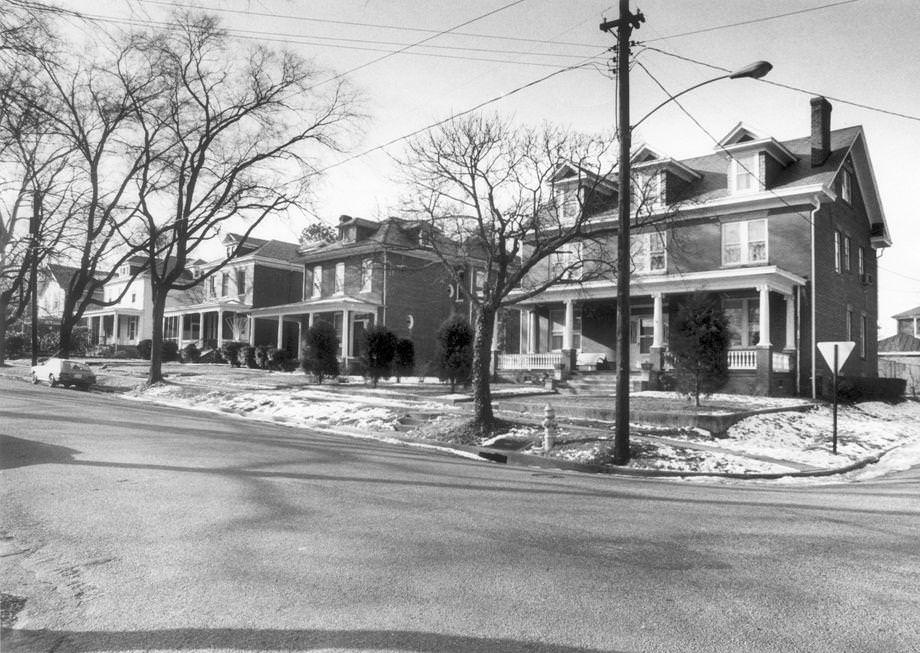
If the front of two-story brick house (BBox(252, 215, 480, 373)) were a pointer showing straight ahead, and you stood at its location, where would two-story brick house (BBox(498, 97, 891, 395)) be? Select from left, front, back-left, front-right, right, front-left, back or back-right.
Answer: left

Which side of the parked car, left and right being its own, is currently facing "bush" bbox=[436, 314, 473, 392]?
back

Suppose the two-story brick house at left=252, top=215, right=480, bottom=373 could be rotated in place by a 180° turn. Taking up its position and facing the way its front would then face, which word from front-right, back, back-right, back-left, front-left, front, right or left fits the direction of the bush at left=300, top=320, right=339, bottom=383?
back-right

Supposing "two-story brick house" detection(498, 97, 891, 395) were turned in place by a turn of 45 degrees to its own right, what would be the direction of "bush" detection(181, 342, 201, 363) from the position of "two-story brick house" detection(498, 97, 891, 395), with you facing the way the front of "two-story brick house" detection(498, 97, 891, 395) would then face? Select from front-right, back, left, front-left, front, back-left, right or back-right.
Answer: front

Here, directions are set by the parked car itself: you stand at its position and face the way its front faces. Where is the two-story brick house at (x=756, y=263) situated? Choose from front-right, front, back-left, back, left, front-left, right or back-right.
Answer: back

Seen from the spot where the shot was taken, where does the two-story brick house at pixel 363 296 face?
facing the viewer and to the left of the viewer

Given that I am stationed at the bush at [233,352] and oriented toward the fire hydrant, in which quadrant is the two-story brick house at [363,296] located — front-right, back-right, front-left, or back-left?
front-left

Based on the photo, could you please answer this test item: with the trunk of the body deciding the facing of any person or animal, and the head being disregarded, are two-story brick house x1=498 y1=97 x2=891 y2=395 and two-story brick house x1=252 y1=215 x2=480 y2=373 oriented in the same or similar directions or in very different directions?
same or similar directions

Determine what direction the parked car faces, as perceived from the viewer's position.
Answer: facing away from the viewer and to the left of the viewer

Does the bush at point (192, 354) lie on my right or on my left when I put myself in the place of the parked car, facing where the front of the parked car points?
on my right

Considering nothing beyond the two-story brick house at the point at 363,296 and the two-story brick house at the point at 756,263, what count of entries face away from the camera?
0

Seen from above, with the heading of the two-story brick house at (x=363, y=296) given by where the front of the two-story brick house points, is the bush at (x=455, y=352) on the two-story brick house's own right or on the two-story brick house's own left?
on the two-story brick house's own left

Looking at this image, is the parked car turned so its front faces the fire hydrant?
no

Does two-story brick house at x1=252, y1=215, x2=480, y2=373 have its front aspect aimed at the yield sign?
no

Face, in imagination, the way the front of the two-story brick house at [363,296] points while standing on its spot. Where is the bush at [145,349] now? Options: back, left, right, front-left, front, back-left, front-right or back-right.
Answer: right

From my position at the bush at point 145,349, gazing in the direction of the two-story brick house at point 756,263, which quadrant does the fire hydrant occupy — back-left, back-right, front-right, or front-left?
front-right

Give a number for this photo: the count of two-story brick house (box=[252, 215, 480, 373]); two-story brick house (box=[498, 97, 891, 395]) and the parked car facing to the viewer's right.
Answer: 0

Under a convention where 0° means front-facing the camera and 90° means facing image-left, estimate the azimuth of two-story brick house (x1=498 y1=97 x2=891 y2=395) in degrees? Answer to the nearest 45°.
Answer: approximately 45°
